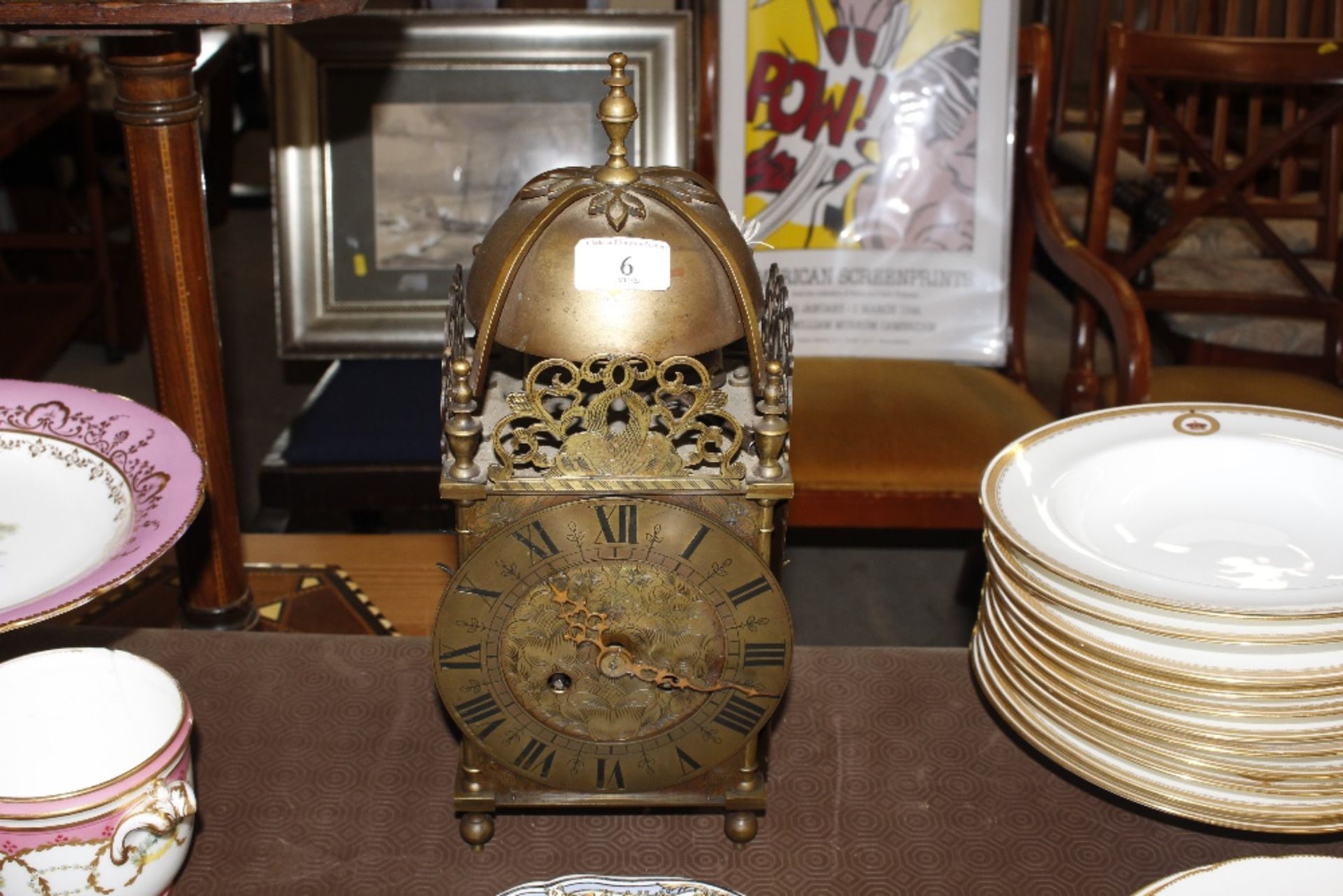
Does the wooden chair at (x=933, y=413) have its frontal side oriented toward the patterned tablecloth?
yes

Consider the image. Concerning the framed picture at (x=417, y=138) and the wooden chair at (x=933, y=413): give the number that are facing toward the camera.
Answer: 2
